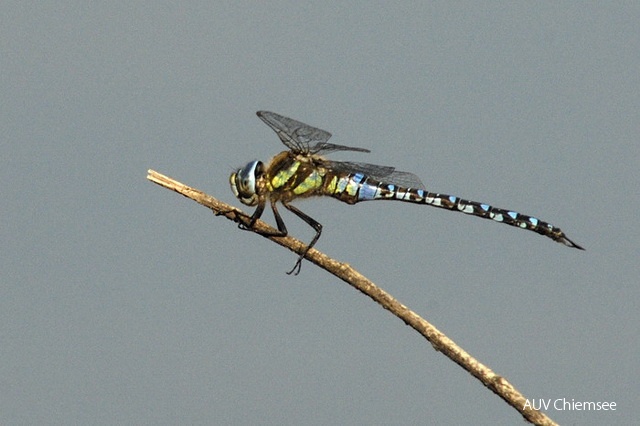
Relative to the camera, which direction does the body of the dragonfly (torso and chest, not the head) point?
to the viewer's left
